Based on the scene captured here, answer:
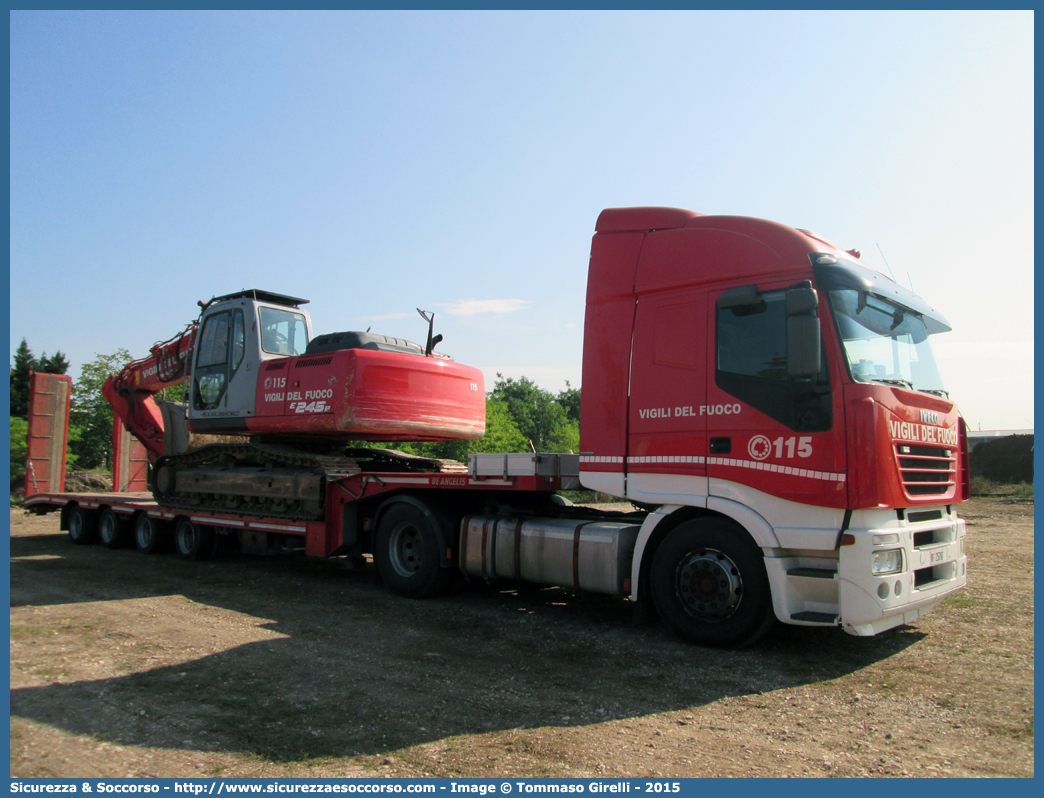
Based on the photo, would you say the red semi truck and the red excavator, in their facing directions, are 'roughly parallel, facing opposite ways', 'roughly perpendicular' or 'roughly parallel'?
roughly parallel, facing opposite ways

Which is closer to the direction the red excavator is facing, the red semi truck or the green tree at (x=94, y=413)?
the green tree

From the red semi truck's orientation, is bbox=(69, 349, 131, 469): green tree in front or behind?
behind

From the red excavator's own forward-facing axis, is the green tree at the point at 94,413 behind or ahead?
ahead

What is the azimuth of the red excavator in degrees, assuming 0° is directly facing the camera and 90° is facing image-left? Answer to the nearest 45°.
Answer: approximately 135°
